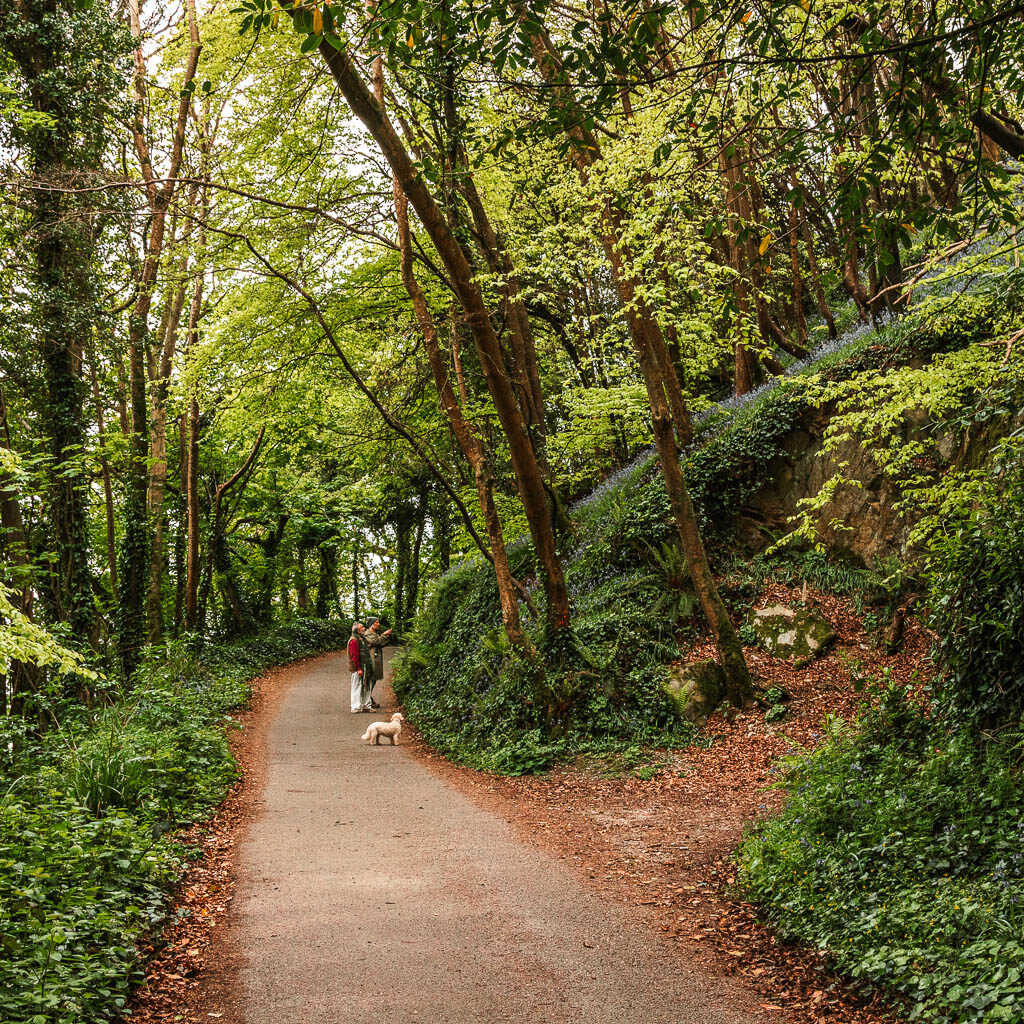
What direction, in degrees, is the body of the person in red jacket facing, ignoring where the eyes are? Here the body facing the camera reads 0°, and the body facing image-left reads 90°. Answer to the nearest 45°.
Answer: approximately 270°

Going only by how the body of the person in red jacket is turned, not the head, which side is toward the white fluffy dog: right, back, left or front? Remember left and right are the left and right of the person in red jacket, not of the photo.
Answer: right

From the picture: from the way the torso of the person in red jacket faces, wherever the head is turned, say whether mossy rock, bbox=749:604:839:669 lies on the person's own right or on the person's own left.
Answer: on the person's own right
